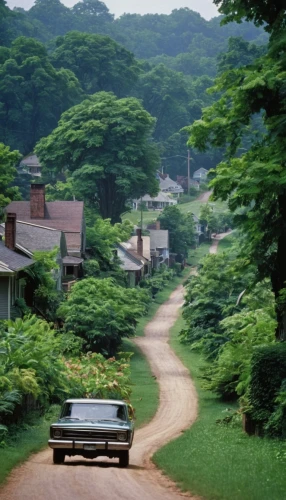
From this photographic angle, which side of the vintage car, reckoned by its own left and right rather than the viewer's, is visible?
front

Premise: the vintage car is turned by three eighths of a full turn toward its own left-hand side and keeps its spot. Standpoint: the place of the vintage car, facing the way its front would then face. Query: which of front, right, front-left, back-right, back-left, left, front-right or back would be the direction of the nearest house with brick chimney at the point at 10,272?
front-left

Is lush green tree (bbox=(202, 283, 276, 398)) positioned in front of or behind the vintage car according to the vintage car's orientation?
behind
